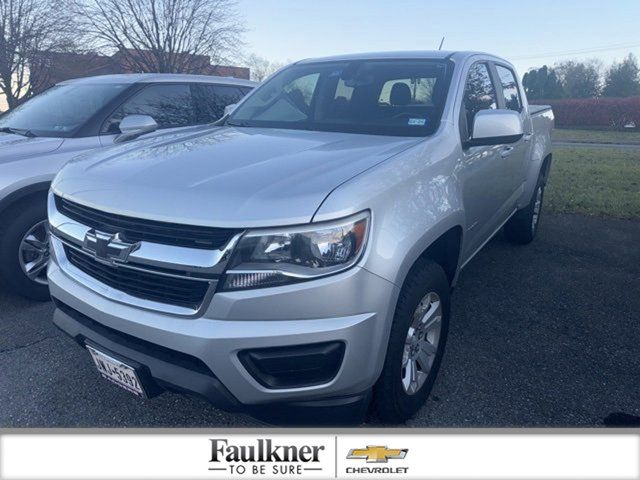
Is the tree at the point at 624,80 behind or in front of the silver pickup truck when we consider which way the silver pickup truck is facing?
behind

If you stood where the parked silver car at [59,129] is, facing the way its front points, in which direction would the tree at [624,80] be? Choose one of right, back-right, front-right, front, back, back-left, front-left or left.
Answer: back

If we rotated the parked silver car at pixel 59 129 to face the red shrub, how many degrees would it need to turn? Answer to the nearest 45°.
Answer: approximately 180°

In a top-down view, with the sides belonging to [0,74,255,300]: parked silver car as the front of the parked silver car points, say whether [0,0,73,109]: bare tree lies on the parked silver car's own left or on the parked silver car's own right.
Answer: on the parked silver car's own right

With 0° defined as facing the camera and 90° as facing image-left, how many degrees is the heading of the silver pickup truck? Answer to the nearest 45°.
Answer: approximately 45°

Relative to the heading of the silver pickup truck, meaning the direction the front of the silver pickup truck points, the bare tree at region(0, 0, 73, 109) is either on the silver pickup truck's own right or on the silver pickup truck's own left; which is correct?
on the silver pickup truck's own right

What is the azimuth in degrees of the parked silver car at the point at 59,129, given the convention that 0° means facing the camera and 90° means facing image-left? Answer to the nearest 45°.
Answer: approximately 45°

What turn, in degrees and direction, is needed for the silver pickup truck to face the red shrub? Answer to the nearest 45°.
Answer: approximately 180°
